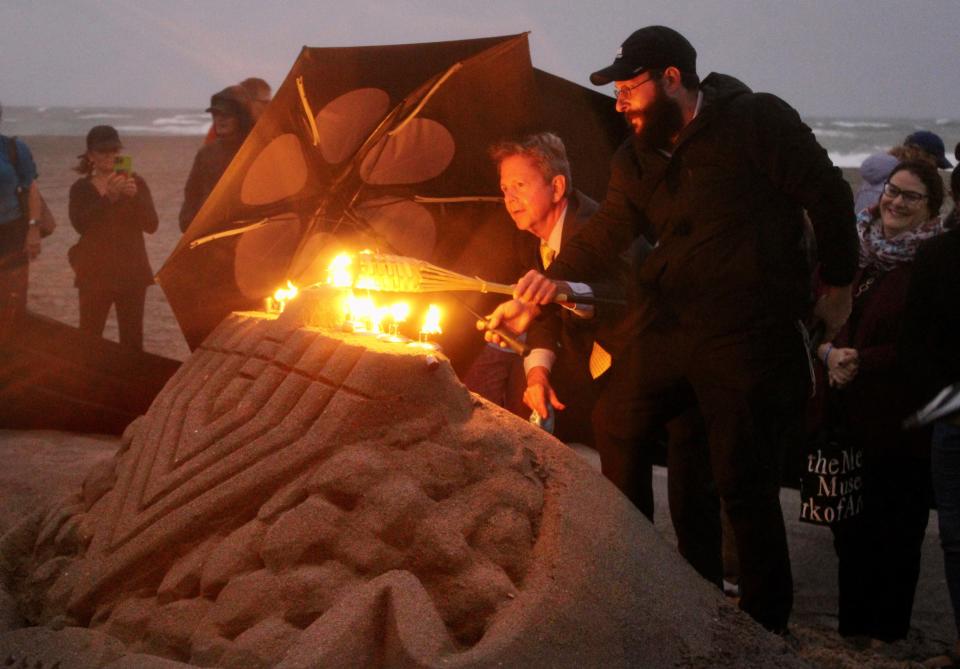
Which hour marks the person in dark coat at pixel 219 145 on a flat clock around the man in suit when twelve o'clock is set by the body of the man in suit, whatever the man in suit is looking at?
The person in dark coat is roughly at 3 o'clock from the man in suit.

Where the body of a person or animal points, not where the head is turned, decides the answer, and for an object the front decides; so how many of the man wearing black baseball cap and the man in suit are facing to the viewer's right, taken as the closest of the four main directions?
0

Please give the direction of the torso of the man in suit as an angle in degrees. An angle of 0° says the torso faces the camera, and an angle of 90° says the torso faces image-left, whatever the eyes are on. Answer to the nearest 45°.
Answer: approximately 45°

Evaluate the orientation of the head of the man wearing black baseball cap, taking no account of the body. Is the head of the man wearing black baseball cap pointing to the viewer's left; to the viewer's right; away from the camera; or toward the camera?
to the viewer's left

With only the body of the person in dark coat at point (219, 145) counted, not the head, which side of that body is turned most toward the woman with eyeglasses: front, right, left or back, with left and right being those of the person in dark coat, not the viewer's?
left

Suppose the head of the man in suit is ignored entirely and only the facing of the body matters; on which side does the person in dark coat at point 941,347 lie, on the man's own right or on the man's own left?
on the man's own left

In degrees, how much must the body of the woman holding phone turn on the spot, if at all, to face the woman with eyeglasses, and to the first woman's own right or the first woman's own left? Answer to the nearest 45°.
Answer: approximately 45° to the first woman's own left

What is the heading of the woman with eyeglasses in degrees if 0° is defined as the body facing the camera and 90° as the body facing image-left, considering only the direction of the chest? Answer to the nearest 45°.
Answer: approximately 45°

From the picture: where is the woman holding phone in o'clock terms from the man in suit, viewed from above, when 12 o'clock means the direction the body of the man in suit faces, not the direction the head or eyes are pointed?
The woman holding phone is roughly at 3 o'clock from the man in suit.
